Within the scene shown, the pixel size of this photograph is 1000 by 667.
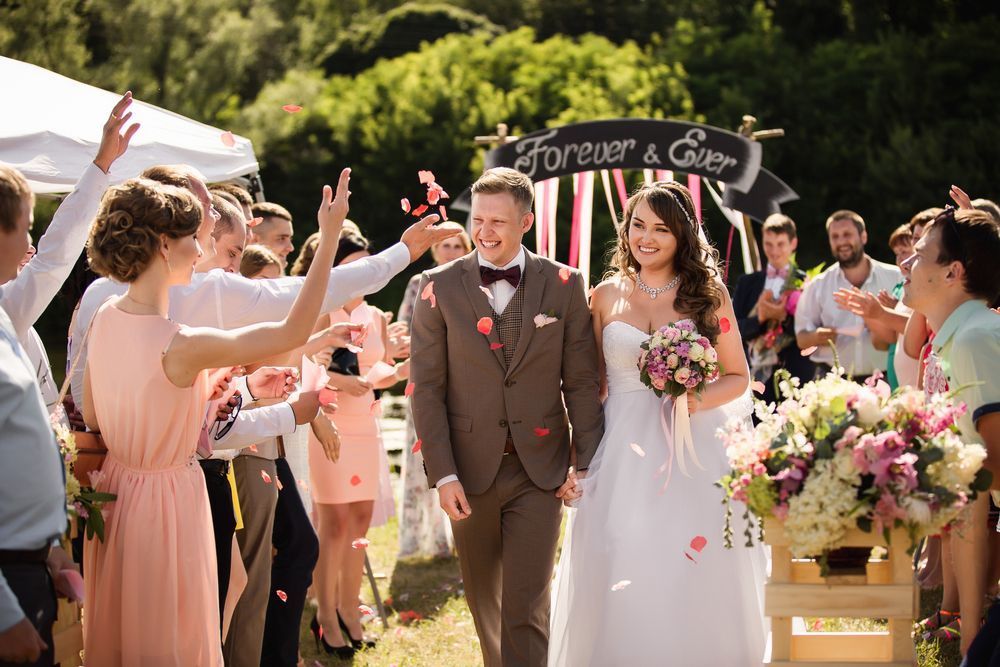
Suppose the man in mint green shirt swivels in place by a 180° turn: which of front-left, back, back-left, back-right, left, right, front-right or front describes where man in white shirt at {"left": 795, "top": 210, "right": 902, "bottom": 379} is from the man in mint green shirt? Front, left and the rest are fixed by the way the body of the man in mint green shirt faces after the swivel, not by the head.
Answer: left

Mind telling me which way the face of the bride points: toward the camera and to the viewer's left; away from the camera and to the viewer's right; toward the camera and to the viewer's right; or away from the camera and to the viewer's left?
toward the camera and to the viewer's left

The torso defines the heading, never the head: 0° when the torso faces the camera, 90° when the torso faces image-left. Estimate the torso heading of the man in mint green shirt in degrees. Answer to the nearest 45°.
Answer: approximately 90°

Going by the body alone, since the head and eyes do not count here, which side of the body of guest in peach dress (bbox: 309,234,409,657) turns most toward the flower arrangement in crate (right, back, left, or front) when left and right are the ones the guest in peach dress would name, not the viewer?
front

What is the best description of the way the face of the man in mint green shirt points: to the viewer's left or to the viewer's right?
to the viewer's left

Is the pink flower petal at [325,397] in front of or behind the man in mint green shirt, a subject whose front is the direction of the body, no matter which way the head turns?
in front

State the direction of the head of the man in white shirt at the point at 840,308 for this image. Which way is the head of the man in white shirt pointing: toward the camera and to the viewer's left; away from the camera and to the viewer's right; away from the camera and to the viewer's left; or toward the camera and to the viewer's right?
toward the camera and to the viewer's left

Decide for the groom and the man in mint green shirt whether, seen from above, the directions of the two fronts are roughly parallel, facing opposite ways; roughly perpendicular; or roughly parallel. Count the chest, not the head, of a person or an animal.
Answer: roughly perpendicular

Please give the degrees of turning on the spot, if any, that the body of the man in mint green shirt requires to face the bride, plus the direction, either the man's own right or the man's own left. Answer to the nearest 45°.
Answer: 0° — they already face them

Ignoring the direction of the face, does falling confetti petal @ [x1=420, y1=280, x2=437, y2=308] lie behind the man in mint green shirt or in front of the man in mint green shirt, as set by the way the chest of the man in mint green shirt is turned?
in front

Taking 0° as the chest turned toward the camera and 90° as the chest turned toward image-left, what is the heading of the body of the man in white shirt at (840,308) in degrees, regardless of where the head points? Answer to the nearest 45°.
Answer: approximately 0°
